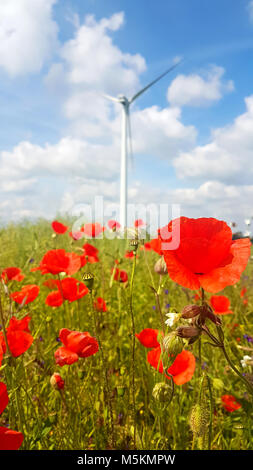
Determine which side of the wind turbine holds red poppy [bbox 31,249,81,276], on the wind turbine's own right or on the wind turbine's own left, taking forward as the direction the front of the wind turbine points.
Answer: on the wind turbine's own right
